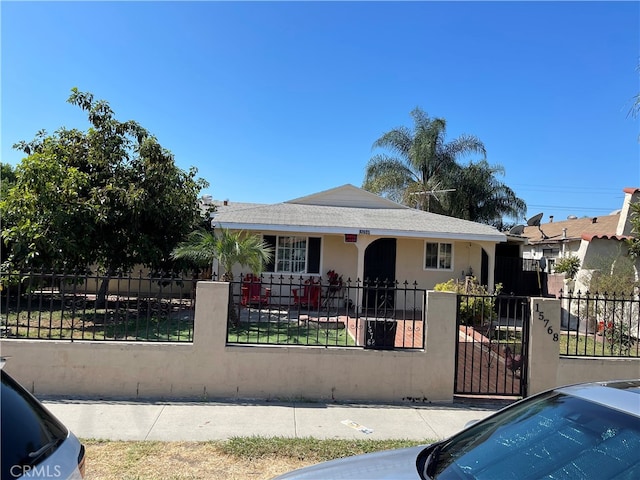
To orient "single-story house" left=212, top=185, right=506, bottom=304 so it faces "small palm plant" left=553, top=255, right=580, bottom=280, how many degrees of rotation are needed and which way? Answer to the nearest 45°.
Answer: approximately 90° to its left

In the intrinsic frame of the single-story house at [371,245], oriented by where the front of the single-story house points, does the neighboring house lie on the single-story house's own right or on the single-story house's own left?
on the single-story house's own left

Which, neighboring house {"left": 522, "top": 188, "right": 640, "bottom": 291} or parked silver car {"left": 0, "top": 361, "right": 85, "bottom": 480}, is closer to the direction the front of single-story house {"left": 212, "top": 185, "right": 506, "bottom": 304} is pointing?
the parked silver car

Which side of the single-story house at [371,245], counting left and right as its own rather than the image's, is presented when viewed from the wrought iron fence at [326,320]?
front

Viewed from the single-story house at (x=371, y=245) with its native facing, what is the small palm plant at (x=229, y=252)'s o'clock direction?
The small palm plant is roughly at 1 o'clock from the single-story house.

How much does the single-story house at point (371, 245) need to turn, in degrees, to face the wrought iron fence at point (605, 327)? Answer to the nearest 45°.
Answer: approximately 45° to its left

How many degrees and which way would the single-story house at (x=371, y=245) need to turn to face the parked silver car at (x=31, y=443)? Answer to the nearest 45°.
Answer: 0° — it already faces it

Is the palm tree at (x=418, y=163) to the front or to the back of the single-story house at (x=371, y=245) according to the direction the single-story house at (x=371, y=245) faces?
to the back

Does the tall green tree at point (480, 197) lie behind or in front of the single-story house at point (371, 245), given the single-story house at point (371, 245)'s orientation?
behind

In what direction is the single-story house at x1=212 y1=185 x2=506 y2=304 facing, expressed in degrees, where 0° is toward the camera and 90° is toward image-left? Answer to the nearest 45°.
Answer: approximately 0°
